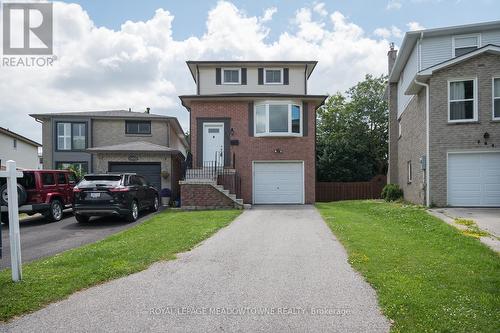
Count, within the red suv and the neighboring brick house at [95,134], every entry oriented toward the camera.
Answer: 1

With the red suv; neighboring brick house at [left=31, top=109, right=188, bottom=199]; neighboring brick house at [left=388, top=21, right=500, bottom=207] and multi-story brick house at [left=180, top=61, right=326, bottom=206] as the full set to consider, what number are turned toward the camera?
3

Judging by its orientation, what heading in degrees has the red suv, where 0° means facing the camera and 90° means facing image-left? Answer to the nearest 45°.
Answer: approximately 225°

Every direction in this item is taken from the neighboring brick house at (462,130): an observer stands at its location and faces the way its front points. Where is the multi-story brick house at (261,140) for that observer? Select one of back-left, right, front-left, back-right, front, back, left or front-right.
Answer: right

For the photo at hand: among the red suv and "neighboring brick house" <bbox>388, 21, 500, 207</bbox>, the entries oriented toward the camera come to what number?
1

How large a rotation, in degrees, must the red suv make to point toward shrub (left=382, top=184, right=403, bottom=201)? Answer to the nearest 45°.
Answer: approximately 45° to its right

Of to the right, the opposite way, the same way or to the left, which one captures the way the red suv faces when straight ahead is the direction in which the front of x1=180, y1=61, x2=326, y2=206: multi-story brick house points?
the opposite way

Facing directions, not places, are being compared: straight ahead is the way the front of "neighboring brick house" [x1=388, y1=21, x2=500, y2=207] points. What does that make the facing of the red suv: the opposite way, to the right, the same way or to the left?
the opposite way

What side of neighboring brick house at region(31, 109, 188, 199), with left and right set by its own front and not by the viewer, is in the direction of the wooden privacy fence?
left

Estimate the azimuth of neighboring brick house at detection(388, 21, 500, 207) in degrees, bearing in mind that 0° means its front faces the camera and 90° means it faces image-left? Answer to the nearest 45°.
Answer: approximately 0°

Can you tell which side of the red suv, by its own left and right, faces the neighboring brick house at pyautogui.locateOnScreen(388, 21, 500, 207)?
right

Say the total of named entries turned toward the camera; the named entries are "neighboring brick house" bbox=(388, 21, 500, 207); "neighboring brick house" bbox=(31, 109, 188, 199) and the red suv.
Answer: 2

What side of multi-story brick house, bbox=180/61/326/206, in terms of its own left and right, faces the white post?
front

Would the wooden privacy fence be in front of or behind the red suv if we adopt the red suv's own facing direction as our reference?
in front

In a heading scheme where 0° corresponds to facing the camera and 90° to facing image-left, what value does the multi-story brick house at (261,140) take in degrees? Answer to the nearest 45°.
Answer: approximately 0°
